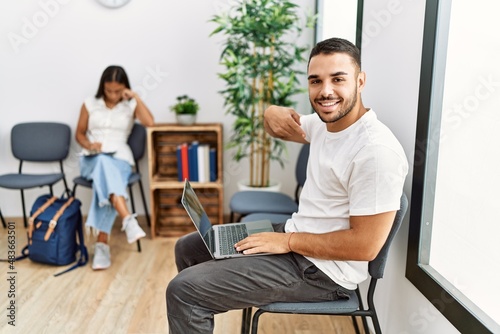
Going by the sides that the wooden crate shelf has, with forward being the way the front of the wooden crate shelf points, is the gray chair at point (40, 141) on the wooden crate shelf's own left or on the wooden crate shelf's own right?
on the wooden crate shelf's own right

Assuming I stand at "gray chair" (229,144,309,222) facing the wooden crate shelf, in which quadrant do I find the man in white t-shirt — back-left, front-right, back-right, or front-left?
back-left

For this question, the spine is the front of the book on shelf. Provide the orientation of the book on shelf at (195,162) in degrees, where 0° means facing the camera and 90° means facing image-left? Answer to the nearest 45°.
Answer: approximately 0°

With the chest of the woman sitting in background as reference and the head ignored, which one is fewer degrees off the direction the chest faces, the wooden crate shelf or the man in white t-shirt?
the man in white t-shirt

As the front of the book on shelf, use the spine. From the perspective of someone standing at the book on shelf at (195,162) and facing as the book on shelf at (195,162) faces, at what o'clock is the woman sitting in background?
The woman sitting in background is roughly at 3 o'clock from the book on shelf.

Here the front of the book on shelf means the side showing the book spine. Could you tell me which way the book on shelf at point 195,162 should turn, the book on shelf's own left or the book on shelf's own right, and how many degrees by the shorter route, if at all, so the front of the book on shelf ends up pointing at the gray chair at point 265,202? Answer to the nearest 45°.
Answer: approximately 45° to the book on shelf's own left

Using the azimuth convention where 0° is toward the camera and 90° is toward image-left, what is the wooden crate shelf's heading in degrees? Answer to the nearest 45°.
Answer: approximately 0°

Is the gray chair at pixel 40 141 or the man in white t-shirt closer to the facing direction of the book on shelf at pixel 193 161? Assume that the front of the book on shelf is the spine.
the man in white t-shirt

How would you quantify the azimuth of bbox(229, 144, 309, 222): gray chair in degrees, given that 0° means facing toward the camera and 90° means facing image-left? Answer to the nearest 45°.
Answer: approximately 90°
